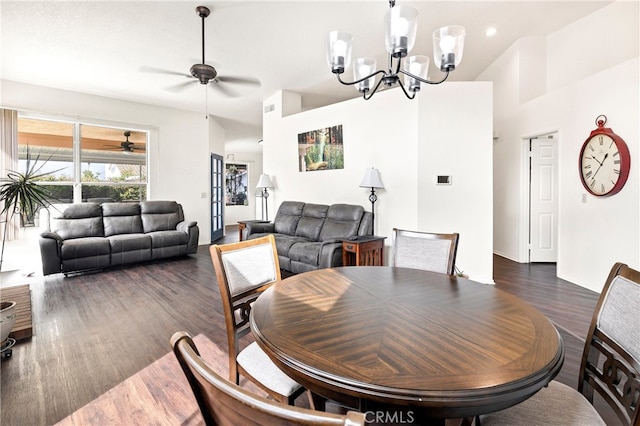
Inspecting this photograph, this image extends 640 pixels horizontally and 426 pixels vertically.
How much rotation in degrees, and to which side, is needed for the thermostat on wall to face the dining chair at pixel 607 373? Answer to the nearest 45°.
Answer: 0° — it already faces it

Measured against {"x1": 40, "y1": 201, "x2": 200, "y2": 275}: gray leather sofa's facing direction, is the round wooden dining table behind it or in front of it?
in front

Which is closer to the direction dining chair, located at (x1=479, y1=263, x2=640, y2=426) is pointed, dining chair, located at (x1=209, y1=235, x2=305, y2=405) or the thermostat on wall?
the dining chair

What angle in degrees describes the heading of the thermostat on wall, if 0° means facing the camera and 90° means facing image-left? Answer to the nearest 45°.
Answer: approximately 0°

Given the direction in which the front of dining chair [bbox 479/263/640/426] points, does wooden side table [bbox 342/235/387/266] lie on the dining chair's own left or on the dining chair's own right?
on the dining chair's own right

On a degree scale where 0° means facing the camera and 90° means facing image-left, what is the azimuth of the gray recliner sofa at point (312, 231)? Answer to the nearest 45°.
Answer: approximately 45°

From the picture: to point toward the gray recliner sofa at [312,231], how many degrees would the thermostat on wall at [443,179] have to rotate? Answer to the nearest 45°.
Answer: approximately 90° to its right

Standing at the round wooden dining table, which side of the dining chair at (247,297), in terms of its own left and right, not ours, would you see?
front

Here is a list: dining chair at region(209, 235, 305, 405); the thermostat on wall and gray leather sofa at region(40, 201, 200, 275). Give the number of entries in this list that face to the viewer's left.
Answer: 0

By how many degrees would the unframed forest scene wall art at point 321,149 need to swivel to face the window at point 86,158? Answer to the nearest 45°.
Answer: approximately 45° to its right

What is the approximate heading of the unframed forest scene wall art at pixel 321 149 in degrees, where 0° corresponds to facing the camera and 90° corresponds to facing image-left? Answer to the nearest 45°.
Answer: approximately 45°

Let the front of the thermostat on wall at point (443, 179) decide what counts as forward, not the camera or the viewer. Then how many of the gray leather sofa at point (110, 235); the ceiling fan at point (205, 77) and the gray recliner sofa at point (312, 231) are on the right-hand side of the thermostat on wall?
3
